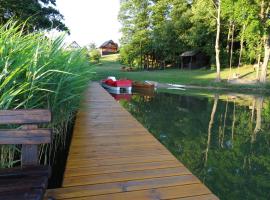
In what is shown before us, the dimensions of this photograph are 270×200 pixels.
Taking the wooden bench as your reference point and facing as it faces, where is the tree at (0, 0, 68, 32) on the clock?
The tree is roughly at 6 o'clock from the wooden bench.

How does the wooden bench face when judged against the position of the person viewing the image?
facing the viewer

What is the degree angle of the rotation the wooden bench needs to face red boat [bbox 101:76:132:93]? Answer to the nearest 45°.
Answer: approximately 135° to its left

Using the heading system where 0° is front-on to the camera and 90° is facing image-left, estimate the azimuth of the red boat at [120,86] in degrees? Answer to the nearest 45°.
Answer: approximately 135°

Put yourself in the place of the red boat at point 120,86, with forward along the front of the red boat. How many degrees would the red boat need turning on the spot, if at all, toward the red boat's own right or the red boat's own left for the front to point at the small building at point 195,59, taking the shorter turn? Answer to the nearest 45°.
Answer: approximately 90° to the red boat's own right

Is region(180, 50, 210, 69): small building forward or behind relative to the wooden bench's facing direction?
behind

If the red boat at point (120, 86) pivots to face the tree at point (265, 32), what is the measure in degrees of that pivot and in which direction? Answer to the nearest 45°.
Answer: approximately 135° to its right
